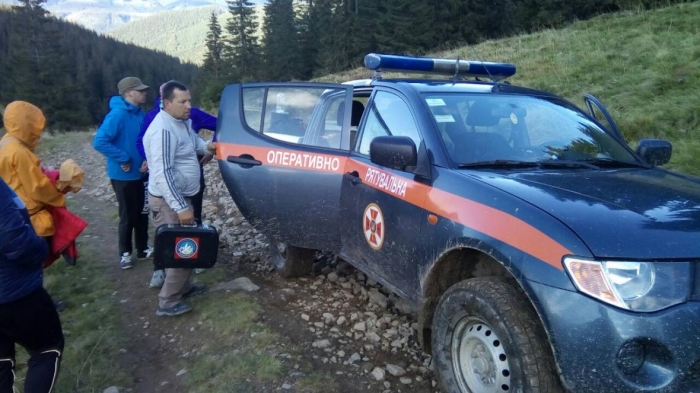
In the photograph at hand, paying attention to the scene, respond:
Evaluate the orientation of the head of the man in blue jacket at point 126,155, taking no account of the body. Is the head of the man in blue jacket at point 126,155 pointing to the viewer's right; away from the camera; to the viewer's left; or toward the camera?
to the viewer's right

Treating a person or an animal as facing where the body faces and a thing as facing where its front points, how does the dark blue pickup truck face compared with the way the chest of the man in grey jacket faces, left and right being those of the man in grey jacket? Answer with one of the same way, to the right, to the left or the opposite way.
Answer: to the right

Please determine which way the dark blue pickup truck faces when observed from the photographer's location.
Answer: facing the viewer and to the right of the viewer

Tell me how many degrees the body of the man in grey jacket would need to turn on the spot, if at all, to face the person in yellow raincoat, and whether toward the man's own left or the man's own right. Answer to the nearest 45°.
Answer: approximately 180°

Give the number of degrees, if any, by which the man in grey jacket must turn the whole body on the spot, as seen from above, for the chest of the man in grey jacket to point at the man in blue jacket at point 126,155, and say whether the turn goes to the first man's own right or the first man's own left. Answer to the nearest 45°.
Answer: approximately 90° to the first man's own left

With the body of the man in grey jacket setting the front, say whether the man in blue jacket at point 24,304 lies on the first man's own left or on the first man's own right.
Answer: on the first man's own right

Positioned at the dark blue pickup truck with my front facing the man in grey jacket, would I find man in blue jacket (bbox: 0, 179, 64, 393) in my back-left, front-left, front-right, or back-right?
front-left

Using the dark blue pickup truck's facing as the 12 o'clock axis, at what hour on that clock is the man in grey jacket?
The man in grey jacket is roughly at 5 o'clock from the dark blue pickup truck.

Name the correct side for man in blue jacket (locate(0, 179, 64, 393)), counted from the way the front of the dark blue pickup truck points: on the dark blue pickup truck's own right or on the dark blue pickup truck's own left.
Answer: on the dark blue pickup truck's own right

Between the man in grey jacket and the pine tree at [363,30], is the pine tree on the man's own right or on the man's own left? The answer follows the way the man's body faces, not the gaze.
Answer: on the man's own left

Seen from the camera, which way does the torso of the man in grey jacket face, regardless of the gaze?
to the viewer's right

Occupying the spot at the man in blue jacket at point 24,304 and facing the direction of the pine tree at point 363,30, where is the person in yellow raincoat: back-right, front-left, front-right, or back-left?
front-left

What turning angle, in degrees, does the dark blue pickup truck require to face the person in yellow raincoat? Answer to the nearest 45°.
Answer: approximately 135° to its right

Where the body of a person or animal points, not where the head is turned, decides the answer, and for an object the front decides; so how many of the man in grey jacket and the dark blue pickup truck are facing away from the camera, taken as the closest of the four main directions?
0
